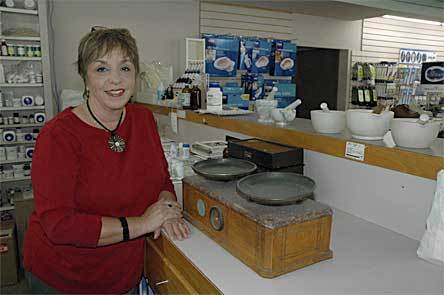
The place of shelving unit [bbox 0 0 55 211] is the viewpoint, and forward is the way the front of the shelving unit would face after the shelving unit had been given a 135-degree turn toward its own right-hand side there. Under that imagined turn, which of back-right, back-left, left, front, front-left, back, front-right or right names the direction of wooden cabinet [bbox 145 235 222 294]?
left

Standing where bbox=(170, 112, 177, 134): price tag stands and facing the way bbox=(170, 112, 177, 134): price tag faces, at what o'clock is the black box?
The black box is roughly at 10 o'clock from the price tag.

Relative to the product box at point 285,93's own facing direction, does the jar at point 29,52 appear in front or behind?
in front

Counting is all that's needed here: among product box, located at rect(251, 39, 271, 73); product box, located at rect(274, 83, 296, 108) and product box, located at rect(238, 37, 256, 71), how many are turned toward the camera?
3

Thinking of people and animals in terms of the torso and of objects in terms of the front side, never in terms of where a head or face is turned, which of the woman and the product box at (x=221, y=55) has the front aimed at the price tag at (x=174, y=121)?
the product box

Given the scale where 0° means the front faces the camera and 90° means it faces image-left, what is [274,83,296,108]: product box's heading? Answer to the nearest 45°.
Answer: approximately 0°

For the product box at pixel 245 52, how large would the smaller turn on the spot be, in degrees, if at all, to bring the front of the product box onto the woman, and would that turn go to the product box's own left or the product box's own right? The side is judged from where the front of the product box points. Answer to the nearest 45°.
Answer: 0° — it already faces them

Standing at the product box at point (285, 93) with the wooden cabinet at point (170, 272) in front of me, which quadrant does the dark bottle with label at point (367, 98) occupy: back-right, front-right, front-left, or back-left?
back-left

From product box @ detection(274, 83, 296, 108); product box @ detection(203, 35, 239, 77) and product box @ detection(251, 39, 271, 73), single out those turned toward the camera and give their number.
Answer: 3

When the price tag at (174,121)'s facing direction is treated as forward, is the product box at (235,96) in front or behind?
behind

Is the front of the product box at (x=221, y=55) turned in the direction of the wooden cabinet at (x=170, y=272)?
yes

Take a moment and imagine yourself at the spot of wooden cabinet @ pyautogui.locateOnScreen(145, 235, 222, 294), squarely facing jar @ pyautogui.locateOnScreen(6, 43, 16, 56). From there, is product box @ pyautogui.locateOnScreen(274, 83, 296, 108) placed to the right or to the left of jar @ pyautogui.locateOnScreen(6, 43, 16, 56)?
right

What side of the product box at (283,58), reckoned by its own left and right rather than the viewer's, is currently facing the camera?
front

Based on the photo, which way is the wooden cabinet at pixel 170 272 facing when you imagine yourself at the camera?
facing the viewer and to the left of the viewer

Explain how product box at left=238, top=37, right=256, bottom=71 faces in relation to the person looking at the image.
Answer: facing the viewer
